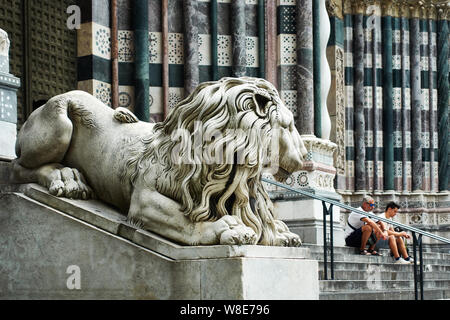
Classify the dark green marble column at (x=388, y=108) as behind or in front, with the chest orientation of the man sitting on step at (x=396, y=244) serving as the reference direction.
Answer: behind

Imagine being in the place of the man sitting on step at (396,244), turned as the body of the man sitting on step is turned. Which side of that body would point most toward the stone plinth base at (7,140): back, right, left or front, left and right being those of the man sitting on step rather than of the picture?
right

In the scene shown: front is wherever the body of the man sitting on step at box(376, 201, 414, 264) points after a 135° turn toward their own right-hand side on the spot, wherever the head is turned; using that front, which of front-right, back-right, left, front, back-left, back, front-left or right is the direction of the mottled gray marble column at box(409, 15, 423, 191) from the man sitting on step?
right

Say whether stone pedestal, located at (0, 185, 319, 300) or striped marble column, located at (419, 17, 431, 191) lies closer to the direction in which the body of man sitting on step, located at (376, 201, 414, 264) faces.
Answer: the stone pedestal

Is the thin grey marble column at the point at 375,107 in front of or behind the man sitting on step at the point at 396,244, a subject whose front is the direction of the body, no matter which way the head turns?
behind

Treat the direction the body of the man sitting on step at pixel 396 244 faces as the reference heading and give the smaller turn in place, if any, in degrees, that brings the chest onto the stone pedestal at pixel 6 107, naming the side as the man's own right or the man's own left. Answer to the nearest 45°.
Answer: approximately 90° to the man's own right

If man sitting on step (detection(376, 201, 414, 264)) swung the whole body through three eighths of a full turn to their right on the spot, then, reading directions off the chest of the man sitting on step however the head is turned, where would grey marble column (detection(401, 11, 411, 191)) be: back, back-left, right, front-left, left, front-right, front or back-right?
right

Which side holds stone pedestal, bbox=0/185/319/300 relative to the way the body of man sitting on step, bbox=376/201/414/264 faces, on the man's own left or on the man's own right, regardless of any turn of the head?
on the man's own right

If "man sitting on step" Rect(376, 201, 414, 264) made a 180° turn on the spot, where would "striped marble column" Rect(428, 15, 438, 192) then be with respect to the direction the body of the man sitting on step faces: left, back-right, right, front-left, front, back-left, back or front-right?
front-right

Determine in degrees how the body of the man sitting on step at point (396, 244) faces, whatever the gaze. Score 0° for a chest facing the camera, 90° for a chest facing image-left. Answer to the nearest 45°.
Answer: approximately 315°
